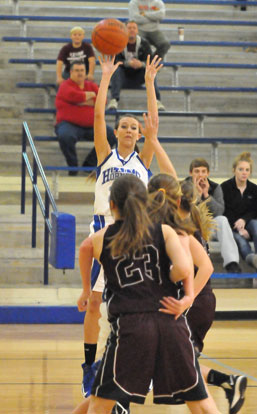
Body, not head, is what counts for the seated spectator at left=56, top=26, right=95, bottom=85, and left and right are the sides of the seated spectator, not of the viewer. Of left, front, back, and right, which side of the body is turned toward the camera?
front

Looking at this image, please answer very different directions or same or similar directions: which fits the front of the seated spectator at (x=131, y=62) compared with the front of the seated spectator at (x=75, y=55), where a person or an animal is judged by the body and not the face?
same or similar directions

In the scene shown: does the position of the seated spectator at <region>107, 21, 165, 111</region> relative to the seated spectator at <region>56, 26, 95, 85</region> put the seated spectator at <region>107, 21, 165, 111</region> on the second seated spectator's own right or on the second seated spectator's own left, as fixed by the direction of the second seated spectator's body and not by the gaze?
on the second seated spectator's own left

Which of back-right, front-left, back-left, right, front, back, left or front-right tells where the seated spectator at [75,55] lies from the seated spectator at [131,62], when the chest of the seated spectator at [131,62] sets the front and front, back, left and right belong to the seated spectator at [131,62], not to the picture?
right

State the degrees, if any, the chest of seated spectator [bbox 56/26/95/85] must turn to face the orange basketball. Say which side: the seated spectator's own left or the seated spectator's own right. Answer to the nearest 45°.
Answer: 0° — they already face it

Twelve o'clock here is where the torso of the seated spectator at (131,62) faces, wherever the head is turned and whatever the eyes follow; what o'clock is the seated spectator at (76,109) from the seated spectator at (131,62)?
the seated spectator at (76,109) is roughly at 1 o'clock from the seated spectator at (131,62).

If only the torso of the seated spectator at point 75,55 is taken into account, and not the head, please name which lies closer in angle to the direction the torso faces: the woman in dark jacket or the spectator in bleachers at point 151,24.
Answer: the woman in dark jacket

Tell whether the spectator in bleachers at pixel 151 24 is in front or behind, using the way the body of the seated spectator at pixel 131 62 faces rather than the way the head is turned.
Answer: behind

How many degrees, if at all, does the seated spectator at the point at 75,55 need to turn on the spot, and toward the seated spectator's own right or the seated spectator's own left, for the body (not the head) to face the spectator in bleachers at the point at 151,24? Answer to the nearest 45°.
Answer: approximately 135° to the seated spectator's own left

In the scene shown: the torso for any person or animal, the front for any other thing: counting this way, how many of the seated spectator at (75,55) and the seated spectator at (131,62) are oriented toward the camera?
2

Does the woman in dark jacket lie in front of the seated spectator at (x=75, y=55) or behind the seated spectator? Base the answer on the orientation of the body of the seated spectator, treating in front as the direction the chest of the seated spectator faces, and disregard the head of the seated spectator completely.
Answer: in front

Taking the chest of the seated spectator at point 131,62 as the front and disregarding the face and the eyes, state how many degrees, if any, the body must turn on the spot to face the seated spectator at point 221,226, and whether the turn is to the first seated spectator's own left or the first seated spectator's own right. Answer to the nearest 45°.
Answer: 0° — they already face them

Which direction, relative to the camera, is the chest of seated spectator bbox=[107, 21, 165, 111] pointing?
toward the camera
